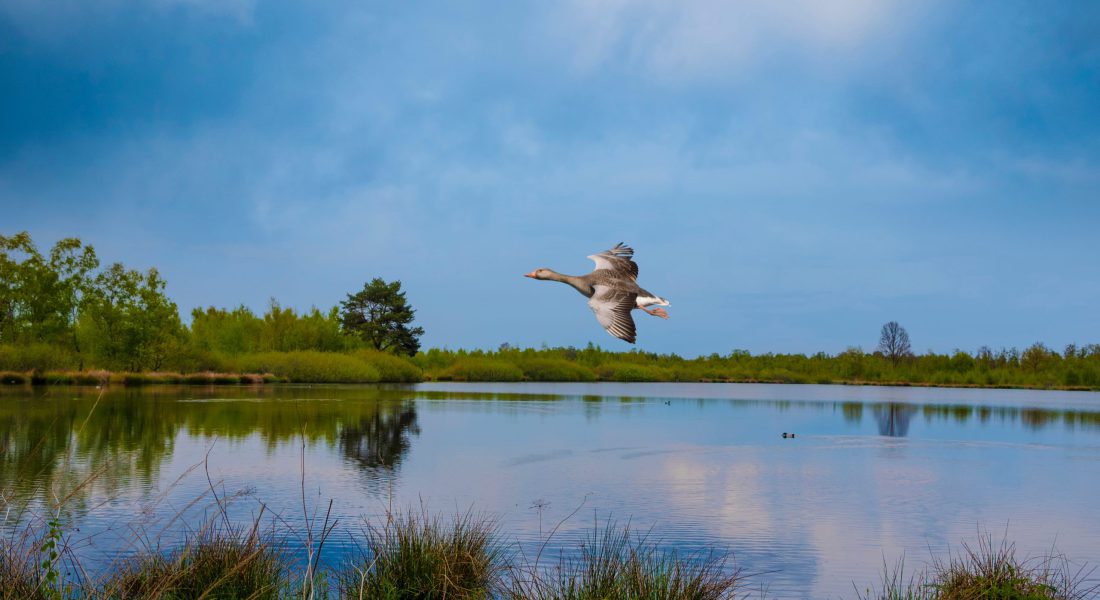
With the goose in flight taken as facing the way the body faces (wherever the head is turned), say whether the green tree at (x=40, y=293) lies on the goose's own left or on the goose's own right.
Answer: on the goose's own right

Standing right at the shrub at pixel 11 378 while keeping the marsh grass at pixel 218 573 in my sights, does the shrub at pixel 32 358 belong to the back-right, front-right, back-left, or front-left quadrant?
back-left

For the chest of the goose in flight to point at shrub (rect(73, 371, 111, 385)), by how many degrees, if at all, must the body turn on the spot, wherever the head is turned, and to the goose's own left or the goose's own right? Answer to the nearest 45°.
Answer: approximately 45° to the goose's own right

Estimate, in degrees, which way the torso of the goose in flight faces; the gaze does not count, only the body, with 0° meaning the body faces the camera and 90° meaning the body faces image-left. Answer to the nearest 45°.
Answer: approximately 90°

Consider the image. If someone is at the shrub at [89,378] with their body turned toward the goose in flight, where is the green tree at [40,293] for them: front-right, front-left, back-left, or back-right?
back-right

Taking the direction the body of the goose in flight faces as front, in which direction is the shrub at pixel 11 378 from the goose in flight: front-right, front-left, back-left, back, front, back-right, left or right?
front-right

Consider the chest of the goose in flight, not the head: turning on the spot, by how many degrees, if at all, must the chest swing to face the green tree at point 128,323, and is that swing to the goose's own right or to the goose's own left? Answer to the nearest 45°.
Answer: approximately 45° to the goose's own right

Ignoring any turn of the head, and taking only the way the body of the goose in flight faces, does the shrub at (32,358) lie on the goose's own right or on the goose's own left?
on the goose's own right
